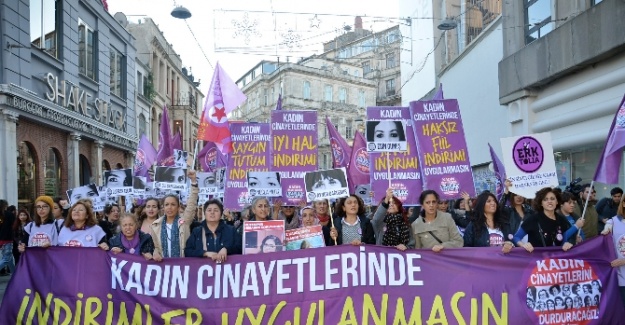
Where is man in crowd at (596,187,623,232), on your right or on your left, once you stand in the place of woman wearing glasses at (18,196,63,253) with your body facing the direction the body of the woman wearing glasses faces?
on your left

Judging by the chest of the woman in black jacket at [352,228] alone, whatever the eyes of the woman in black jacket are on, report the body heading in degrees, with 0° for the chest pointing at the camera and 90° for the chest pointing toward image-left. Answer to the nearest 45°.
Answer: approximately 0°

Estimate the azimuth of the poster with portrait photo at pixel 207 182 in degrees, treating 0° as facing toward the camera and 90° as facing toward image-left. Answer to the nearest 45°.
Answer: approximately 0°

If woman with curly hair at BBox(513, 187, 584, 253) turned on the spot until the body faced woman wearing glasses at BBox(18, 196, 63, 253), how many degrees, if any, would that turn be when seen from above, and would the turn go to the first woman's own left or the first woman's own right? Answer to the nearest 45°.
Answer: approximately 90° to the first woman's own right

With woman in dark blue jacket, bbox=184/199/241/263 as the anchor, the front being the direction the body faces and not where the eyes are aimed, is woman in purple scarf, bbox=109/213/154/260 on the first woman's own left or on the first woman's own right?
on the first woman's own right

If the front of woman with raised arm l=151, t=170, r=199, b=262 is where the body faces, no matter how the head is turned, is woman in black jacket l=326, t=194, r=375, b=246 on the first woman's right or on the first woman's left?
on the first woman's left

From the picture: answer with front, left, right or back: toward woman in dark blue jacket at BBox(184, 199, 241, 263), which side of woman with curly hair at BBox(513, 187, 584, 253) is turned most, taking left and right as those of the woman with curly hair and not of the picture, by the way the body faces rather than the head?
right
